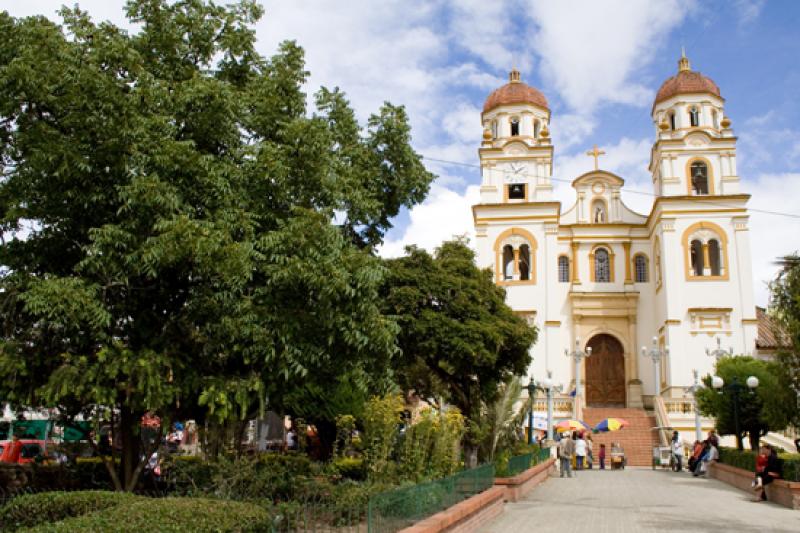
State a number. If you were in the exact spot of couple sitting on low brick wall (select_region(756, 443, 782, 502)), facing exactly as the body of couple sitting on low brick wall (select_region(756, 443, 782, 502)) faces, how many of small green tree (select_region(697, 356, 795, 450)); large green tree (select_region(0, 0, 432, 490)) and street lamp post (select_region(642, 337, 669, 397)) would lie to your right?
2

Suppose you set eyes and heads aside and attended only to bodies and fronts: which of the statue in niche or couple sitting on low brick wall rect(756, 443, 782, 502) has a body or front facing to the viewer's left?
the couple sitting on low brick wall

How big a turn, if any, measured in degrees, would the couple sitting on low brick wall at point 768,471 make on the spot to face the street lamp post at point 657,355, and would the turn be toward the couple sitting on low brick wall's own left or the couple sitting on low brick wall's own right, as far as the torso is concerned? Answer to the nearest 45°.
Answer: approximately 90° to the couple sitting on low brick wall's own right

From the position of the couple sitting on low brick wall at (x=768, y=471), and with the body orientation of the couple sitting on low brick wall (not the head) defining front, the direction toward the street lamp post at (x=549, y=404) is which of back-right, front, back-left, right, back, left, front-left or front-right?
front-right

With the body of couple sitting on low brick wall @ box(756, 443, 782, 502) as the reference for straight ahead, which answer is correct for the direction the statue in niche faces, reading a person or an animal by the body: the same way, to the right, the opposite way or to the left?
to the left

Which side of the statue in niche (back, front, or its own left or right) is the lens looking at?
front

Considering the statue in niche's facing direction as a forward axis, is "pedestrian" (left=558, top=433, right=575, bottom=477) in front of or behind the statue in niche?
in front

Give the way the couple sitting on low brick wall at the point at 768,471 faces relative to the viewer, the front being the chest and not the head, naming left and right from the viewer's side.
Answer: facing to the left of the viewer

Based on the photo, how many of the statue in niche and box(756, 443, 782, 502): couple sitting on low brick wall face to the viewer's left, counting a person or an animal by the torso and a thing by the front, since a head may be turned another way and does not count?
1

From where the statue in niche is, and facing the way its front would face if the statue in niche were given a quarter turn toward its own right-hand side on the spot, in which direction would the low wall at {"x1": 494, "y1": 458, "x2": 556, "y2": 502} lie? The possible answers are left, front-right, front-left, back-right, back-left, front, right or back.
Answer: left

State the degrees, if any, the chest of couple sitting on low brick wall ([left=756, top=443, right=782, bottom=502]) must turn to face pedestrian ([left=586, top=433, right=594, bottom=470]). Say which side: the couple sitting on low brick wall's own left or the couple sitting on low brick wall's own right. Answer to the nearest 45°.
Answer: approximately 45° to the couple sitting on low brick wall's own right
